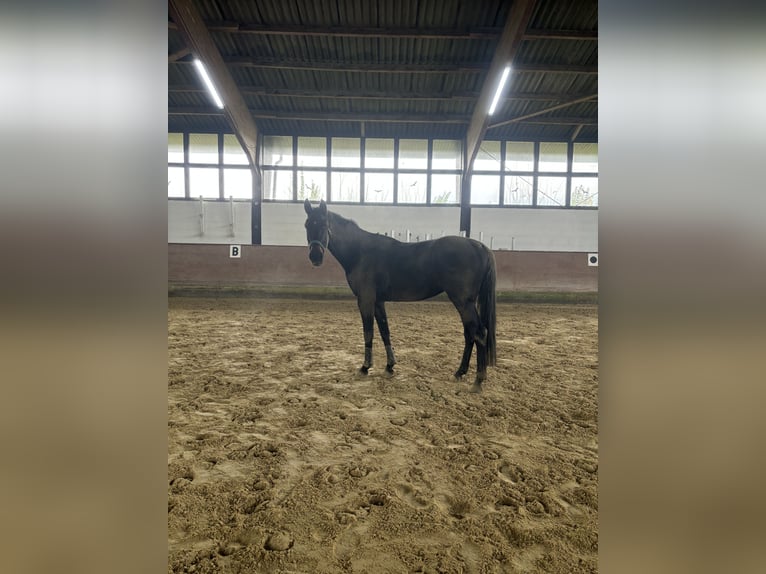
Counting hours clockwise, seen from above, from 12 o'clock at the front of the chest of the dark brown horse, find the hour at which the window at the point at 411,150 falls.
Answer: The window is roughly at 3 o'clock from the dark brown horse.

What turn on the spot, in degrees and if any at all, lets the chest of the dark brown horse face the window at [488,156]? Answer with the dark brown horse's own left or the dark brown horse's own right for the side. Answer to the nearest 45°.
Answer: approximately 90° to the dark brown horse's own right

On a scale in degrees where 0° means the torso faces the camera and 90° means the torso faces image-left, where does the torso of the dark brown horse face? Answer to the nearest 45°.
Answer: approximately 90°

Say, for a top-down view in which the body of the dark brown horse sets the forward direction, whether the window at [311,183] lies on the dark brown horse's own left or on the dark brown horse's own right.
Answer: on the dark brown horse's own right

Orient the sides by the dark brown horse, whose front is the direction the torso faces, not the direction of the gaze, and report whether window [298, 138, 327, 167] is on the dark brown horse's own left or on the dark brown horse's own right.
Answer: on the dark brown horse's own right

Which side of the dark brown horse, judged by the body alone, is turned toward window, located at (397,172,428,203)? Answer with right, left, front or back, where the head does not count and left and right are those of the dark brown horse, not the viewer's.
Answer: right

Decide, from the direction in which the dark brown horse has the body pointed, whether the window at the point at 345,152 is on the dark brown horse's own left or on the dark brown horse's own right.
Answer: on the dark brown horse's own right

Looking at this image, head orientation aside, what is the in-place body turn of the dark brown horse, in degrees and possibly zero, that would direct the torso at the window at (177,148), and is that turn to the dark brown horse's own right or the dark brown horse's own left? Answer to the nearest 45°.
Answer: approximately 45° to the dark brown horse's own right
